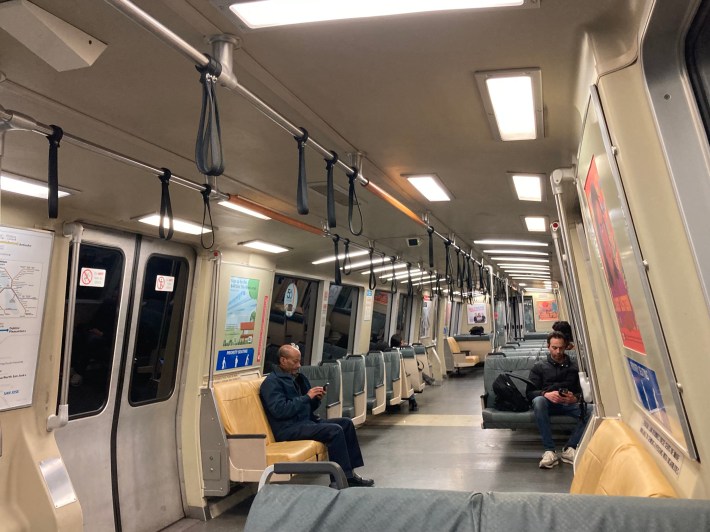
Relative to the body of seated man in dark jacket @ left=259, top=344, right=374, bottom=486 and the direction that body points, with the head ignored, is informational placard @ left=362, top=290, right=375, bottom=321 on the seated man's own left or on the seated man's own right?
on the seated man's own left

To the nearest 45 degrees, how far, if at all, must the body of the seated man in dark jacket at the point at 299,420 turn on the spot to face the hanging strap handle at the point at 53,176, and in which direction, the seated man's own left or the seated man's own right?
approximately 90° to the seated man's own right

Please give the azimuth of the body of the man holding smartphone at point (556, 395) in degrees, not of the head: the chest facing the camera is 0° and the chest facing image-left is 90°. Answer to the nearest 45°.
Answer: approximately 0°

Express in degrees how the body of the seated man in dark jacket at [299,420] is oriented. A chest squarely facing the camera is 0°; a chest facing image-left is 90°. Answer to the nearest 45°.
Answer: approximately 270°

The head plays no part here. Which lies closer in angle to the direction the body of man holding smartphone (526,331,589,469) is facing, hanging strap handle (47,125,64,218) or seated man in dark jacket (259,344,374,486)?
the hanging strap handle

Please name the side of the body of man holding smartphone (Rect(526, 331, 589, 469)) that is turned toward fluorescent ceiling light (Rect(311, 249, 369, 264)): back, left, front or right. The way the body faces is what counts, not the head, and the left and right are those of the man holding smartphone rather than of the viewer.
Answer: right

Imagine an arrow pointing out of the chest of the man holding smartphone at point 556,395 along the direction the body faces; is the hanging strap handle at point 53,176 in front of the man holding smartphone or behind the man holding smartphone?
in front
